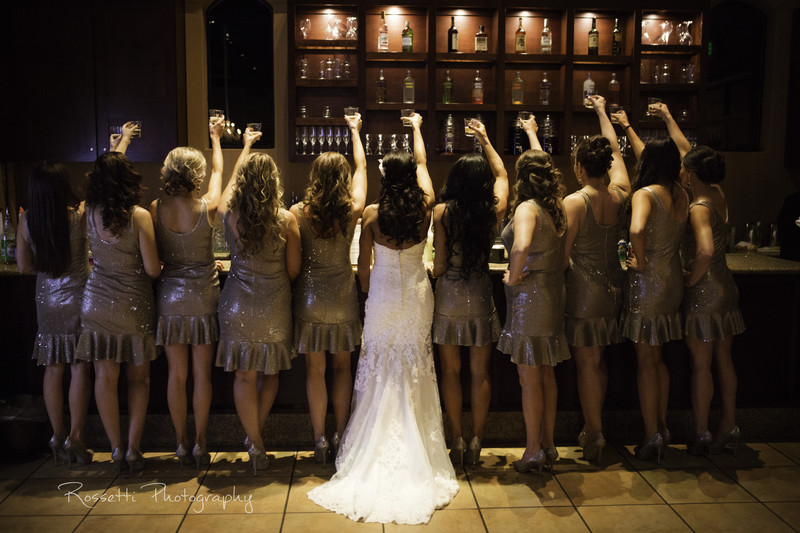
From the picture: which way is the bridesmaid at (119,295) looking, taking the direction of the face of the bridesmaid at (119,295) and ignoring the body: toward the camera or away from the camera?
away from the camera

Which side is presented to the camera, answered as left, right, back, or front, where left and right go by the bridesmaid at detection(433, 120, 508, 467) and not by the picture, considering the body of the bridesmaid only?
back

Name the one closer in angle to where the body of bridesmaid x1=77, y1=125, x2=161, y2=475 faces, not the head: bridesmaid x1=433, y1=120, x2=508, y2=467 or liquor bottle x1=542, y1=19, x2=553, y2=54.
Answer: the liquor bottle

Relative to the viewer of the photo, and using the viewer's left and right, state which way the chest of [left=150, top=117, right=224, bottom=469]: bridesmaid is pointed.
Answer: facing away from the viewer

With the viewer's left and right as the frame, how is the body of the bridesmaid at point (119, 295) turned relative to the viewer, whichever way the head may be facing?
facing away from the viewer

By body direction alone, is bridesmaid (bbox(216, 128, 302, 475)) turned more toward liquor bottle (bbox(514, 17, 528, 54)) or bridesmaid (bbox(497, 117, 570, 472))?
the liquor bottle

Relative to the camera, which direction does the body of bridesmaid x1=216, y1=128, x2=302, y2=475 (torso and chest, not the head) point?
away from the camera

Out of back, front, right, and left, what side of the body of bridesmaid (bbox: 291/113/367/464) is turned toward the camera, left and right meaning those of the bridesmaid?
back

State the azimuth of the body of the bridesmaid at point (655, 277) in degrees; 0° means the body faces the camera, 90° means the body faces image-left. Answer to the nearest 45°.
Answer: approximately 135°

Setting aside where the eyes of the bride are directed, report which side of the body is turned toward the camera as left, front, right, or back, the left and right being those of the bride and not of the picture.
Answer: back
